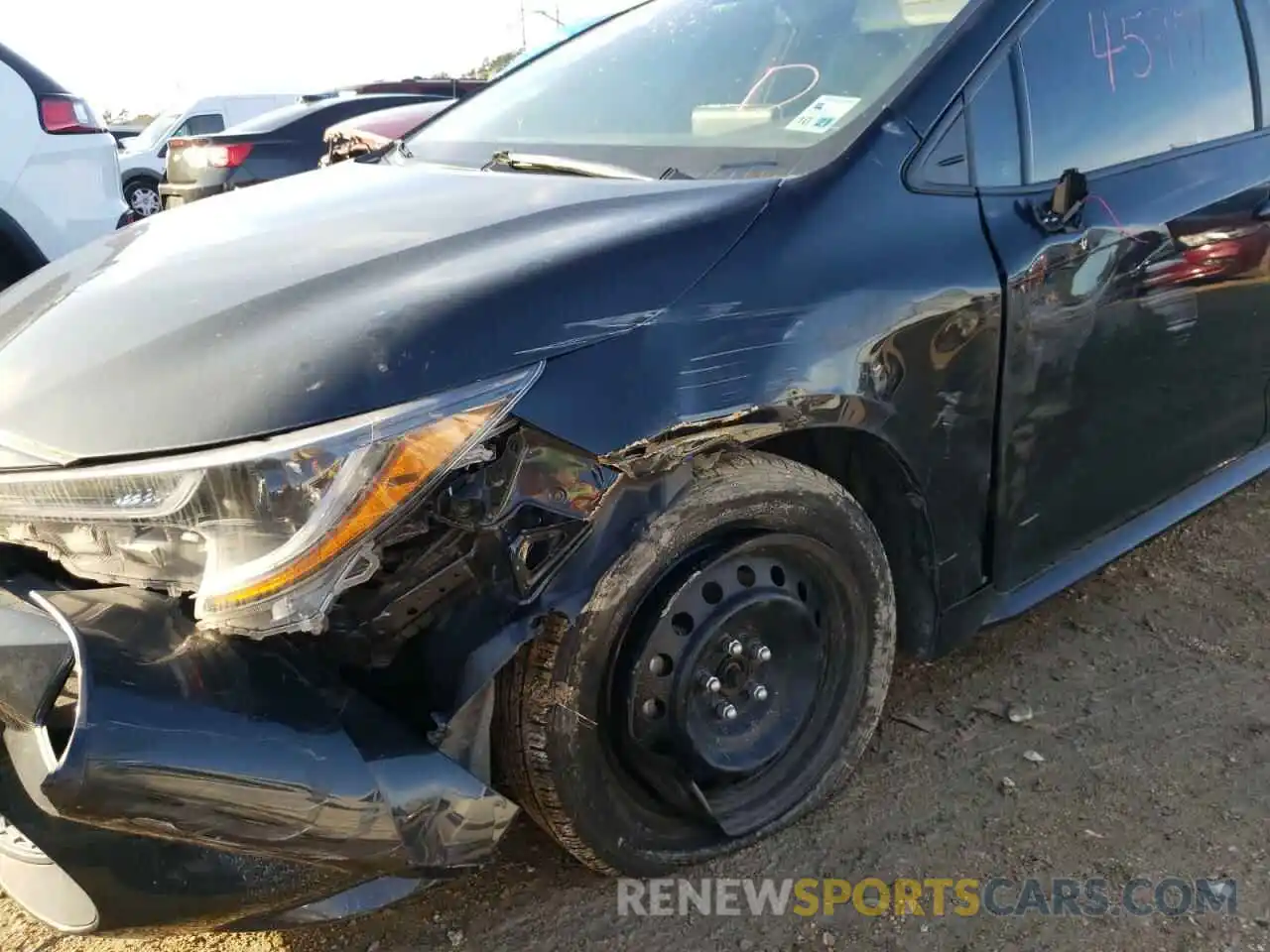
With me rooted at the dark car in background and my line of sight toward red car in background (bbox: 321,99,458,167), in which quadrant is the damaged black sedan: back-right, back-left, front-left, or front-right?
front-right

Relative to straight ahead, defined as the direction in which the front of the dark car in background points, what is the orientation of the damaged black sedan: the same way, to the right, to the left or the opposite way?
the opposite way

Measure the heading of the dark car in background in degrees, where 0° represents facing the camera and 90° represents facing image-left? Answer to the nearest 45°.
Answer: approximately 225°

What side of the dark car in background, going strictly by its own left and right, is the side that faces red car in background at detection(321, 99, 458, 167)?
right

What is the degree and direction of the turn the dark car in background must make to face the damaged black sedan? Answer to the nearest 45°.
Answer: approximately 135° to its right

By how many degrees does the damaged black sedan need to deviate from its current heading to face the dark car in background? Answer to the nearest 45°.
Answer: approximately 135° to its right

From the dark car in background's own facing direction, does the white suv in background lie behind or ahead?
behind

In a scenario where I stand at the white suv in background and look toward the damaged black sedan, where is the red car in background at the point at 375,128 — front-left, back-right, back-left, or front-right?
back-left

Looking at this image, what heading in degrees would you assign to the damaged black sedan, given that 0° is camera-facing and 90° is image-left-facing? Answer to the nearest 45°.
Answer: approximately 45°
